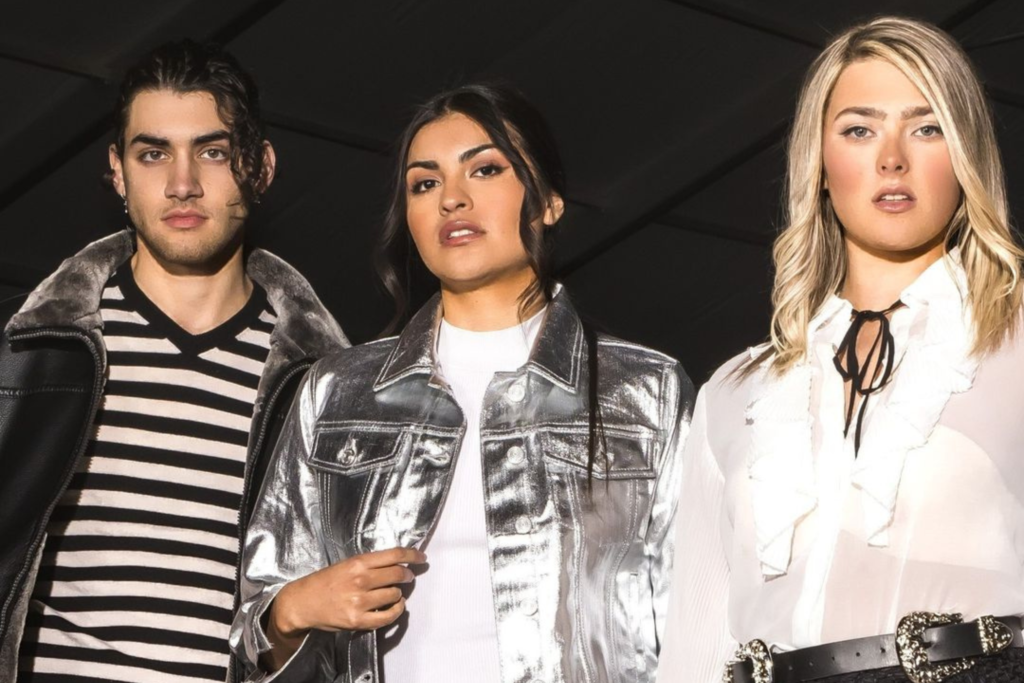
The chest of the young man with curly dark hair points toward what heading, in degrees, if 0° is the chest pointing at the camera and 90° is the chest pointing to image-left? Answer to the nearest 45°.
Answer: approximately 0°

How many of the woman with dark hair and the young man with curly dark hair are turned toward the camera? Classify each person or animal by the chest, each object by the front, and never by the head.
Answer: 2

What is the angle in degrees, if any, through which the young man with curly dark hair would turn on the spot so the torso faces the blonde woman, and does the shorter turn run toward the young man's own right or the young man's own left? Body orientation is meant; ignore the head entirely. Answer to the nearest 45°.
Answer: approximately 45° to the young man's own left

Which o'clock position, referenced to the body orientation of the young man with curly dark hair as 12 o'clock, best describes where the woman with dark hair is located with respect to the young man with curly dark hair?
The woman with dark hair is roughly at 10 o'clock from the young man with curly dark hair.

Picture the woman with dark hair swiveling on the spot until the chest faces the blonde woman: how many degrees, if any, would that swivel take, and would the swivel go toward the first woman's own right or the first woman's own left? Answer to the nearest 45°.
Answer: approximately 45° to the first woman's own left

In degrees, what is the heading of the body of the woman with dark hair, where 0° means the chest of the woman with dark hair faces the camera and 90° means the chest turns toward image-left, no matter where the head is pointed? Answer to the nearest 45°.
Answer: approximately 0°
